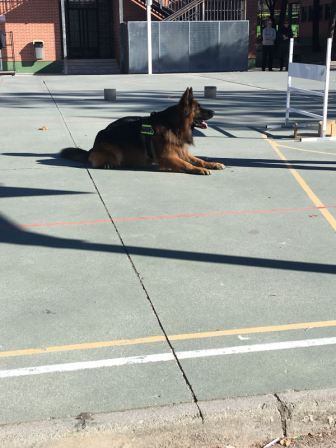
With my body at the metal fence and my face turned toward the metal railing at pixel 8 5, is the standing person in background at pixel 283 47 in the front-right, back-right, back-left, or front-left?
back-right

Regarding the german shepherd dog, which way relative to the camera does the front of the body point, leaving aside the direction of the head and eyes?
to the viewer's right

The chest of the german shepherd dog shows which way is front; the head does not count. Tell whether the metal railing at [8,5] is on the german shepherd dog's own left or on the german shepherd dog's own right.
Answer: on the german shepherd dog's own left

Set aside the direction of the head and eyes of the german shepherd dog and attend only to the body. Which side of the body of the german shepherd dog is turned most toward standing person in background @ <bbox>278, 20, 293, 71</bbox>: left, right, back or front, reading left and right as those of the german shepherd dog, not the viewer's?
left

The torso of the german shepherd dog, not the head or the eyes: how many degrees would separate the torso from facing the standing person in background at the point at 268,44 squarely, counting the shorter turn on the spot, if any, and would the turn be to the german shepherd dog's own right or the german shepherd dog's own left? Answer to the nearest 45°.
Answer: approximately 90° to the german shepherd dog's own left

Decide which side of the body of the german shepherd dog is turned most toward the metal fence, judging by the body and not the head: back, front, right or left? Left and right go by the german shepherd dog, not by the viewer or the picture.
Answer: left
